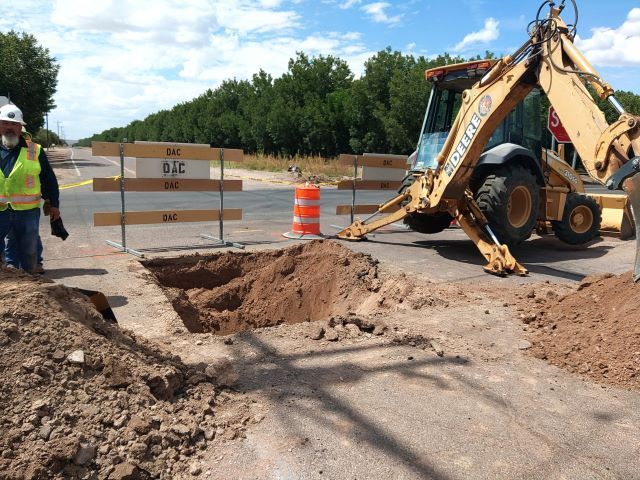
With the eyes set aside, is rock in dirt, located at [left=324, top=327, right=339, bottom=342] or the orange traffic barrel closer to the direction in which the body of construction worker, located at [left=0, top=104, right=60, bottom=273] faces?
the rock in dirt

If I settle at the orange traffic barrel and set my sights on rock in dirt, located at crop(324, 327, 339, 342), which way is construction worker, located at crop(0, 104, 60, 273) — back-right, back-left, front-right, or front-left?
front-right

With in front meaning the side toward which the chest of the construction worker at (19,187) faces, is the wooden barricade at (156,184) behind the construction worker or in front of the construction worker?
behind

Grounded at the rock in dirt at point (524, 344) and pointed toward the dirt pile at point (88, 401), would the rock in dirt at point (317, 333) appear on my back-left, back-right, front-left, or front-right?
front-right

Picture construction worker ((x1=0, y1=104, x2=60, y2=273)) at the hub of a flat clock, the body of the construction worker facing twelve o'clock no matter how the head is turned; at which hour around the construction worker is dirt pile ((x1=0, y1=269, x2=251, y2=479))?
The dirt pile is roughly at 12 o'clock from the construction worker.

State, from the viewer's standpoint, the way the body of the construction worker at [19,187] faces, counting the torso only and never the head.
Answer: toward the camera

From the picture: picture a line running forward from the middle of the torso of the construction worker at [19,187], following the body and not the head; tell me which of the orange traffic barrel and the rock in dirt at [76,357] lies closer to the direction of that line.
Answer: the rock in dirt

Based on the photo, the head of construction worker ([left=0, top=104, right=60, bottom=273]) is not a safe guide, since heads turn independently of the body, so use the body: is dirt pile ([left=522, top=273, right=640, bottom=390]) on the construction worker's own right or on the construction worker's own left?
on the construction worker's own left

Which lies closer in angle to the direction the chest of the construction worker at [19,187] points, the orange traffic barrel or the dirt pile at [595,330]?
the dirt pile

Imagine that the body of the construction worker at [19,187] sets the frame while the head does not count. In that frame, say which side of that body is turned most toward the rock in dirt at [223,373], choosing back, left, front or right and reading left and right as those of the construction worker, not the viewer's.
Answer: front

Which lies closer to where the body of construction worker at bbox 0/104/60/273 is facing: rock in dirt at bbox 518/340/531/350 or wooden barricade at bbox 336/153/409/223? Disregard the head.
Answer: the rock in dirt

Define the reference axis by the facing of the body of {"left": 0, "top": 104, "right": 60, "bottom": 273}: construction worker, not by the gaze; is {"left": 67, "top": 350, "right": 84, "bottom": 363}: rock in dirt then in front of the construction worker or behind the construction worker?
in front

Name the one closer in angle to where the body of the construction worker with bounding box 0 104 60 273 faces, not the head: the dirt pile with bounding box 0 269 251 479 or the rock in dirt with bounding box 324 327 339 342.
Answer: the dirt pile

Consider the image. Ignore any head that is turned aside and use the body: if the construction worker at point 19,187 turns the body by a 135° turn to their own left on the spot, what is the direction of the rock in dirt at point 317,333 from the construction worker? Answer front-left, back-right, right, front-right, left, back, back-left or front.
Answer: right

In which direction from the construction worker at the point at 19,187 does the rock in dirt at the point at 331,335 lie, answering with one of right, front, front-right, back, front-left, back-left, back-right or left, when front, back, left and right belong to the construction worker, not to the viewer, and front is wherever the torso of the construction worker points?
front-left

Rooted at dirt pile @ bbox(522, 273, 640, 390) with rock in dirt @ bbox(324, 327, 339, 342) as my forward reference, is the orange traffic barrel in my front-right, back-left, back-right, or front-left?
front-right

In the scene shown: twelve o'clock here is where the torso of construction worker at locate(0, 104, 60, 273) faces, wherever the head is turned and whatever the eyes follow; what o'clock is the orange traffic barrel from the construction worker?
The orange traffic barrel is roughly at 8 o'clock from the construction worker.
